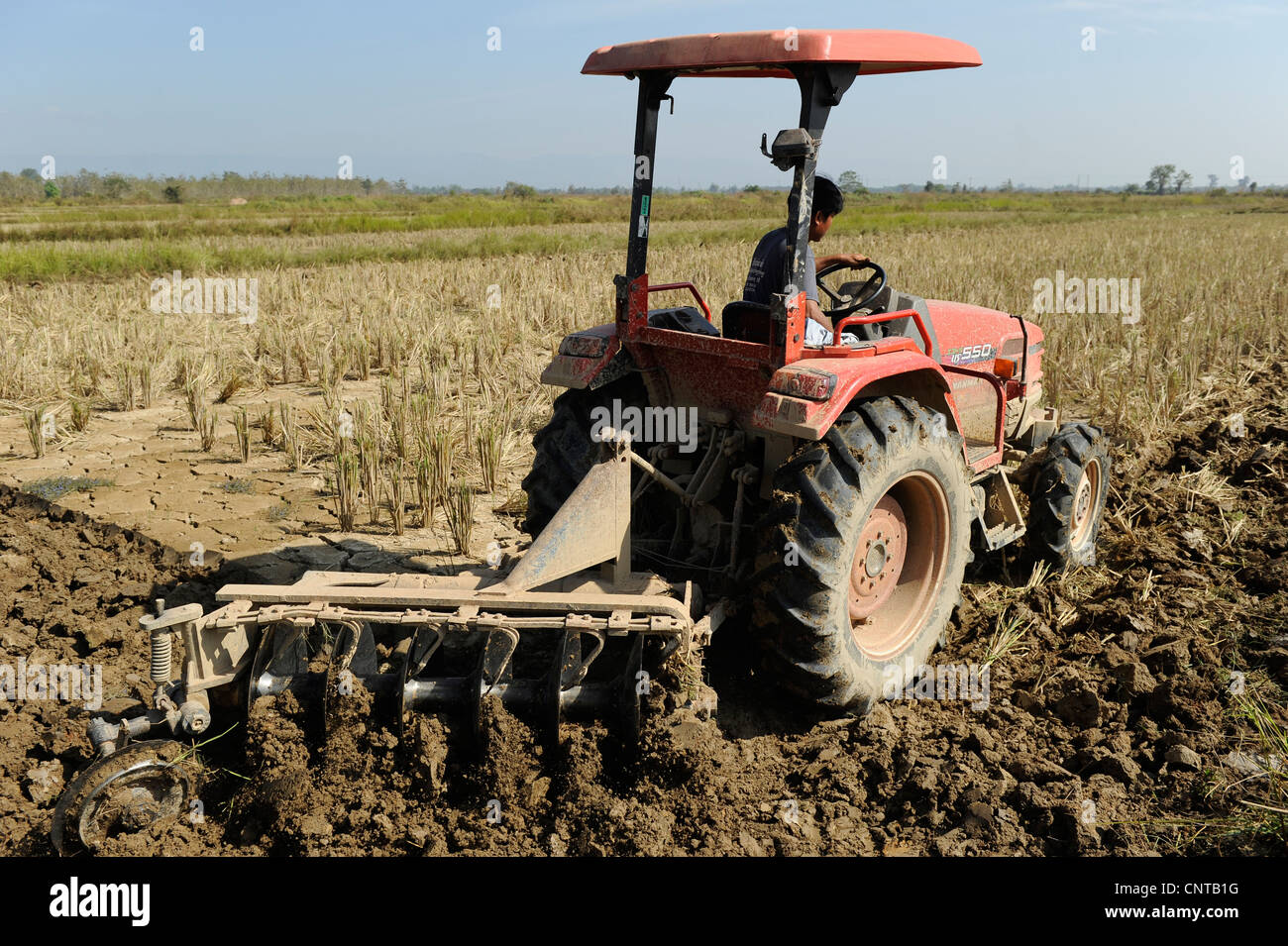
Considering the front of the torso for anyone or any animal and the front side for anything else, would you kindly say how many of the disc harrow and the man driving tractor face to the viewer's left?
0

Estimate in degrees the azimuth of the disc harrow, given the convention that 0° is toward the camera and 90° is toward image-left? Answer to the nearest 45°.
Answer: approximately 225°

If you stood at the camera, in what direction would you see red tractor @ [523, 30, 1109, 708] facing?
facing away from the viewer and to the right of the viewer

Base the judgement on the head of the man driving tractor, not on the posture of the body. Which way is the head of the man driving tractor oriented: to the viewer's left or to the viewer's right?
to the viewer's right

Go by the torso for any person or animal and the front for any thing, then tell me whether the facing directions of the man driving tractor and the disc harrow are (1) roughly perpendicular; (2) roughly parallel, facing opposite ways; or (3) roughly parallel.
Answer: roughly parallel

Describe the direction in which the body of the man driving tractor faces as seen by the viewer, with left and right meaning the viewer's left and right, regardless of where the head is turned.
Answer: facing away from the viewer and to the right of the viewer

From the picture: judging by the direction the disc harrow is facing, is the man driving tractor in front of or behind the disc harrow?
in front

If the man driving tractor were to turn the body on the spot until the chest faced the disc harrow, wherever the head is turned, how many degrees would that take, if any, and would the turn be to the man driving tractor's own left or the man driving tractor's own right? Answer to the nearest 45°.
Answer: approximately 180°

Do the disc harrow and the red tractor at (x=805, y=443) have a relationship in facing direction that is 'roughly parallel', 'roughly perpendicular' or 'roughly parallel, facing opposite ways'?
roughly parallel

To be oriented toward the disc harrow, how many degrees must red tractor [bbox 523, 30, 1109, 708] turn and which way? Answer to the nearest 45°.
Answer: approximately 180°
